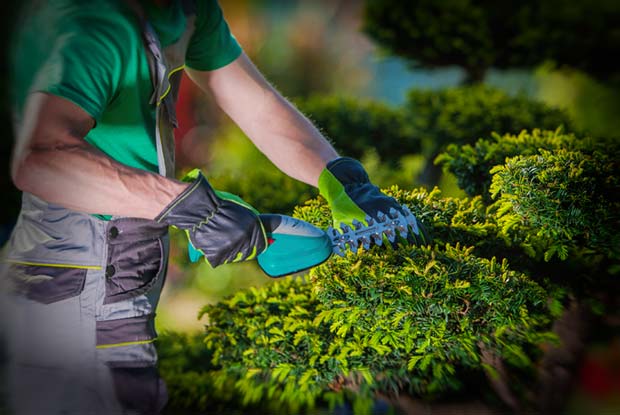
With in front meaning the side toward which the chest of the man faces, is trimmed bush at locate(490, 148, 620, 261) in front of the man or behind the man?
in front

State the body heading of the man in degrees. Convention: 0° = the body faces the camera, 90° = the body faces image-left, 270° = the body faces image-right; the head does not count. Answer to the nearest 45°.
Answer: approximately 270°

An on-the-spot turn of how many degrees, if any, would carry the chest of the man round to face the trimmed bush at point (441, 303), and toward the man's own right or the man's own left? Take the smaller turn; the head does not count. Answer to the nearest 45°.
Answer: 0° — they already face it

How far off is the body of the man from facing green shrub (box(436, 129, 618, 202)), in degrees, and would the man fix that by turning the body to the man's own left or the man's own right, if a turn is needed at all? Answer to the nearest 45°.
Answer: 0° — they already face it
